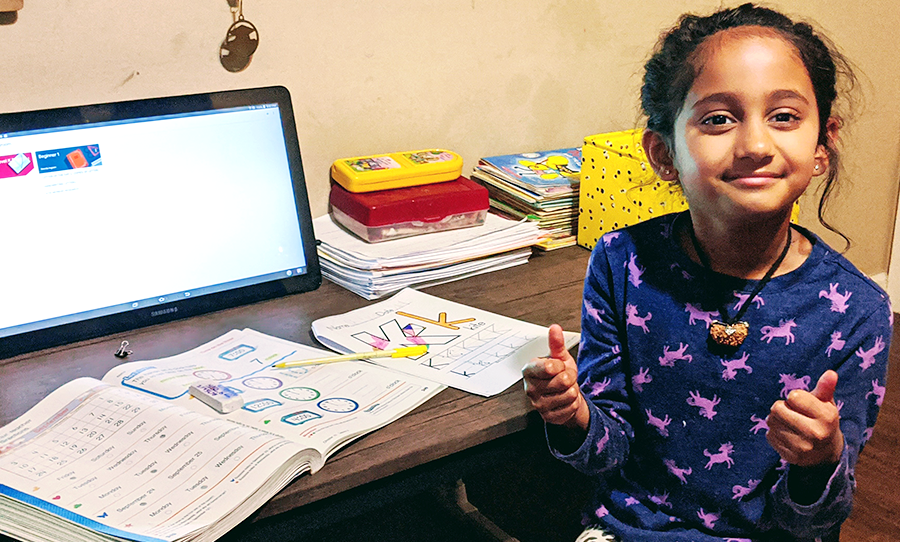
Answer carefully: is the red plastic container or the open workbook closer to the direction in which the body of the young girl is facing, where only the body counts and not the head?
the open workbook

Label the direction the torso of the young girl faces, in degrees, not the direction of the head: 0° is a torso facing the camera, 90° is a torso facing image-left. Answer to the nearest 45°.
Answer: approximately 0°
